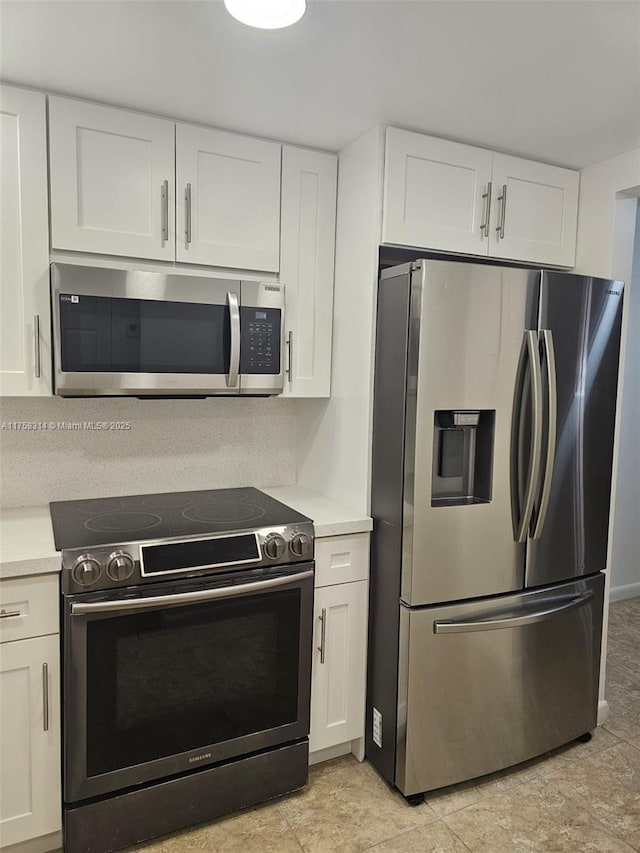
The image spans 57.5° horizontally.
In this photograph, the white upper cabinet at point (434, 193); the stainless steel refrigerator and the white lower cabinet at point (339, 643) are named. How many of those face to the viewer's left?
0

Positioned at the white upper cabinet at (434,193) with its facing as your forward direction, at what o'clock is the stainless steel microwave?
The stainless steel microwave is roughly at 4 o'clock from the white upper cabinet.

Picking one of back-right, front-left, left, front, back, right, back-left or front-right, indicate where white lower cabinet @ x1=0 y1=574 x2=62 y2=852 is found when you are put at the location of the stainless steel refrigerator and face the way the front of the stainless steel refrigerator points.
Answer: right

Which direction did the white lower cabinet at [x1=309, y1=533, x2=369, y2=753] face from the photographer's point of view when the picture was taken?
facing the viewer and to the right of the viewer

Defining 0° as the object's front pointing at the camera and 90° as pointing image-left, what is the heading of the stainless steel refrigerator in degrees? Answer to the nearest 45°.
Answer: approximately 315°

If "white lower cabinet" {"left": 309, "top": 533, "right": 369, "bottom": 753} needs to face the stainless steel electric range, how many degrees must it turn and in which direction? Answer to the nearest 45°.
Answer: approximately 90° to its right

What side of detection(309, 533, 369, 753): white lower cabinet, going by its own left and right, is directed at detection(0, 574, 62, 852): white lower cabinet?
right

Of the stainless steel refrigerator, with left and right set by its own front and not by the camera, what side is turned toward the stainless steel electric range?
right
